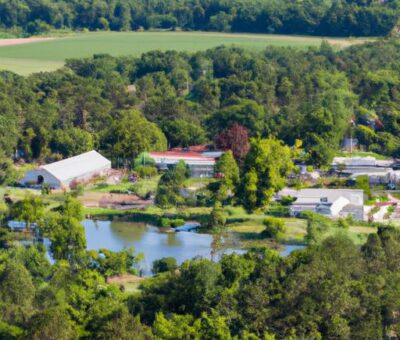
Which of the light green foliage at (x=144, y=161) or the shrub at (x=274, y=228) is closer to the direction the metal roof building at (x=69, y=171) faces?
the shrub

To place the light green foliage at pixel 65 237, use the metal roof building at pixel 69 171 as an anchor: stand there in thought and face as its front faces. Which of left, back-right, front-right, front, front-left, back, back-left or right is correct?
front-left

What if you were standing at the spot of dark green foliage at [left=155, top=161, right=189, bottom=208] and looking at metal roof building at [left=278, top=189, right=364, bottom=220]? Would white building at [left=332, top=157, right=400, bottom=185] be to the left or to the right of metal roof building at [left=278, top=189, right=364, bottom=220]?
left

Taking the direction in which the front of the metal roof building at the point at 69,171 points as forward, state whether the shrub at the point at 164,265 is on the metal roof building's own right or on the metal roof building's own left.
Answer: on the metal roof building's own left

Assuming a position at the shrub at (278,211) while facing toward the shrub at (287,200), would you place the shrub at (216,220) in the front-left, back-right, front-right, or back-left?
back-left

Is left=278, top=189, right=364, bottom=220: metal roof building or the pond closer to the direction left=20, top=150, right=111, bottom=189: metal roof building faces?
the pond

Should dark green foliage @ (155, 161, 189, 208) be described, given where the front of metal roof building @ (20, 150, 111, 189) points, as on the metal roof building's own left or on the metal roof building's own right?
on the metal roof building's own left

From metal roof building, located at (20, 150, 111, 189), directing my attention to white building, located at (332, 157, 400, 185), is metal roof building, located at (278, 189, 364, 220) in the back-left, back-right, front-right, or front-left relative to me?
front-right

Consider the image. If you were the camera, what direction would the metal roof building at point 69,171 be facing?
facing the viewer and to the left of the viewer

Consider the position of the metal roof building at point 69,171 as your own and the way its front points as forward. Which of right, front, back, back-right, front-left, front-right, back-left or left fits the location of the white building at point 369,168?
back-left

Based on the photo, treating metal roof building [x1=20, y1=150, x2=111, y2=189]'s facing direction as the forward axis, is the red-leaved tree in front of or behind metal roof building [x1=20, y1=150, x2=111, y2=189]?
behind

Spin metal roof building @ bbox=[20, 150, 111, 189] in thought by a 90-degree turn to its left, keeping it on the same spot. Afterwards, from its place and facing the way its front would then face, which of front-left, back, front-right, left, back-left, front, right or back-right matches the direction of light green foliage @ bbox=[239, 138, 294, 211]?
front

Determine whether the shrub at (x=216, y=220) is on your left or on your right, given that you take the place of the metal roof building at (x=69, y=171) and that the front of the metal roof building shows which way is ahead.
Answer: on your left

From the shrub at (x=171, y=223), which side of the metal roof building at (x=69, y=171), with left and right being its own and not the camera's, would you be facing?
left

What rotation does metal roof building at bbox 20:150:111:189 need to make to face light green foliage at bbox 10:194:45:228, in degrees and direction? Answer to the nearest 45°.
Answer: approximately 45° to its left
